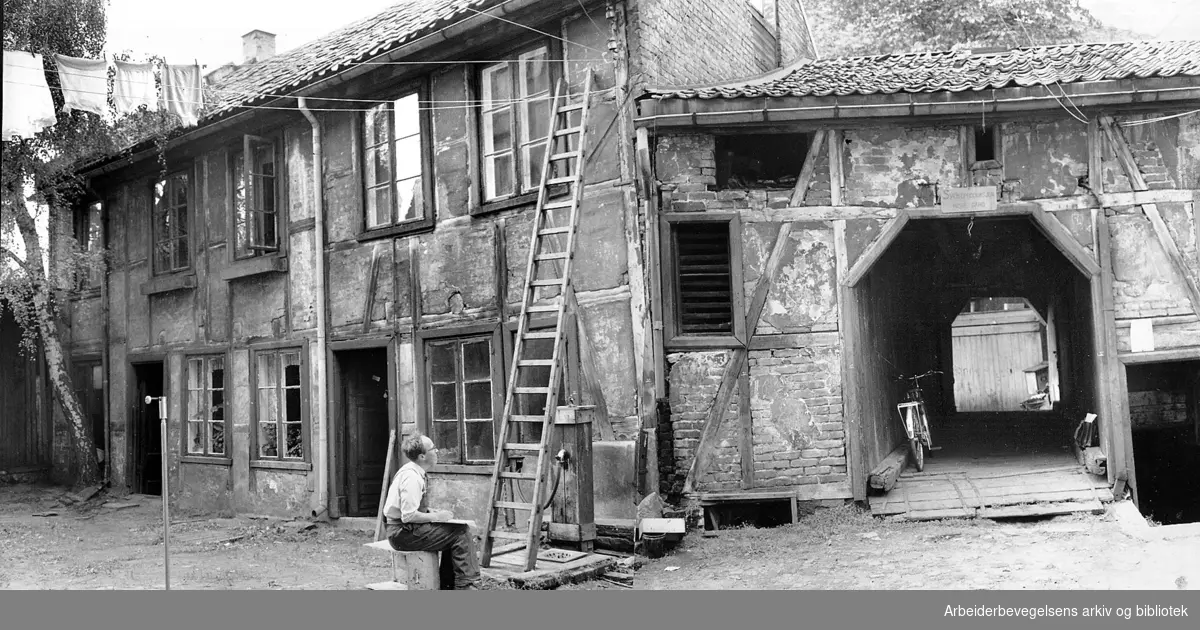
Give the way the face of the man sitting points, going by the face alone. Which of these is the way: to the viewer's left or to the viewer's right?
to the viewer's right

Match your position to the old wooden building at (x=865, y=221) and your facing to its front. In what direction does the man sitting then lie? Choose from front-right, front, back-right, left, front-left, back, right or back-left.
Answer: front-right

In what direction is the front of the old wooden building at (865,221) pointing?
toward the camera

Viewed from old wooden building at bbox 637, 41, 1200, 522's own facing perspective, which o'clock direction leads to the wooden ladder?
The wooden ladder is roughly at 2 o'clock from the old wooden building.

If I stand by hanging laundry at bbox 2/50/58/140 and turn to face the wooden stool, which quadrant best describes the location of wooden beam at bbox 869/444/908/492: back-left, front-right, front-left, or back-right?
front-left

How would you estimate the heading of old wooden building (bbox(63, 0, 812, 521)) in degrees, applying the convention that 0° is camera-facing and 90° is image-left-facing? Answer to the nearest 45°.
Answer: approximately 45°

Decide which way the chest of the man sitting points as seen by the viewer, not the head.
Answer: to the viewer's right

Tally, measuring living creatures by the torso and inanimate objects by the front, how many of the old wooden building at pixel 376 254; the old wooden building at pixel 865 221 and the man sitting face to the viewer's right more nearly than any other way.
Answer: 1

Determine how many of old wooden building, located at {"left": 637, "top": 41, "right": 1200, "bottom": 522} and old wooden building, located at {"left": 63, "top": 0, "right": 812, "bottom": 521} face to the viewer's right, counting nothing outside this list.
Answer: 0

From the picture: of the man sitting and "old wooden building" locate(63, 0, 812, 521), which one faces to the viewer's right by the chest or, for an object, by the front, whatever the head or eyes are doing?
the man sitting

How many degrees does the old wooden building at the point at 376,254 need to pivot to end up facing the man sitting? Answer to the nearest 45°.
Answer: approximately 45° to its left

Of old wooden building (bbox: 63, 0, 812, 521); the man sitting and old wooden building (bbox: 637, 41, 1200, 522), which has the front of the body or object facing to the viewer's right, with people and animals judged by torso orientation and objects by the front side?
the man sitting
